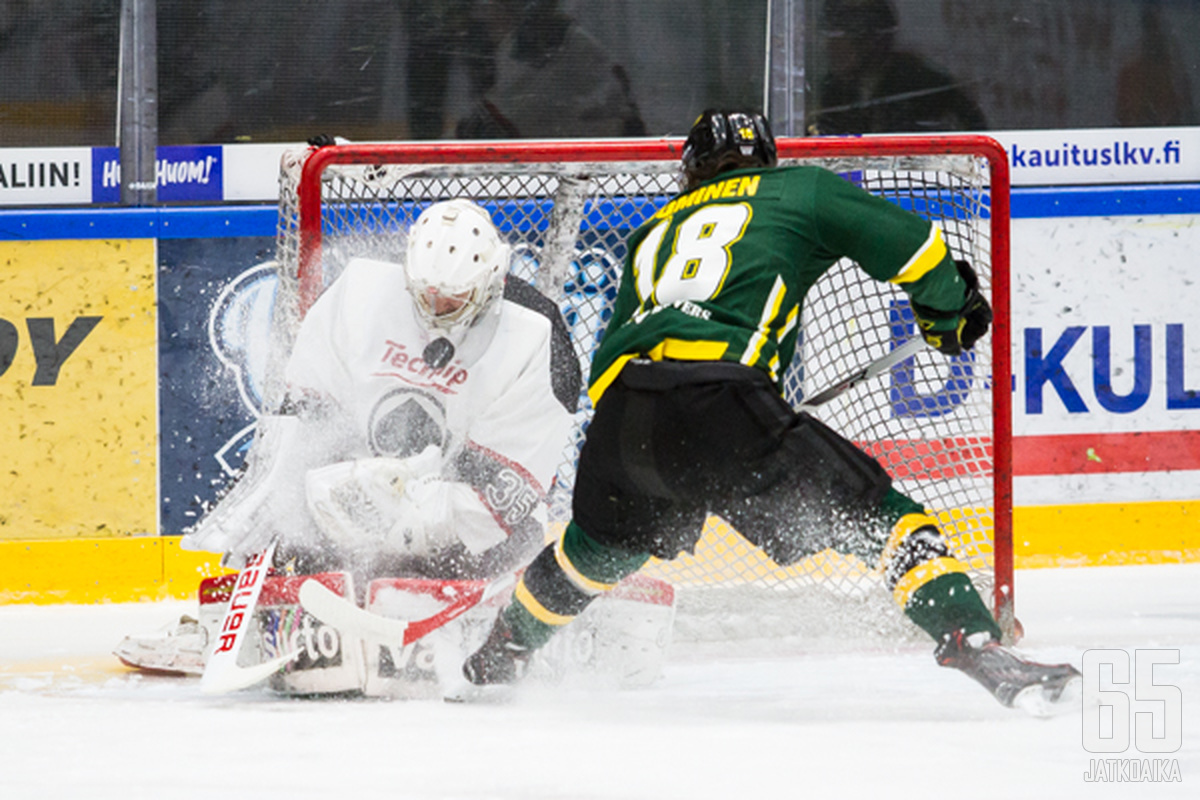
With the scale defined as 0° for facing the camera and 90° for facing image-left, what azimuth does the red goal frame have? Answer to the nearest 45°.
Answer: approximately 0°

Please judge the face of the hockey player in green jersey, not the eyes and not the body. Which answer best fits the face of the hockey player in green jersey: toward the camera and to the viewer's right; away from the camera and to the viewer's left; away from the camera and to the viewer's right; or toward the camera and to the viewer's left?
away from the camera and to the viewer's left

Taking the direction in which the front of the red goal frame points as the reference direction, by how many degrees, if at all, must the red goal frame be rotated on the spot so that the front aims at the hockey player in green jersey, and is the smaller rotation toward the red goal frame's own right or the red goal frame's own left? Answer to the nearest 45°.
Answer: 0° — it already faces them

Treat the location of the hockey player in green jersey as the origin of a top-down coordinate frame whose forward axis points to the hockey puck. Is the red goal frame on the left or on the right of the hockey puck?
right
